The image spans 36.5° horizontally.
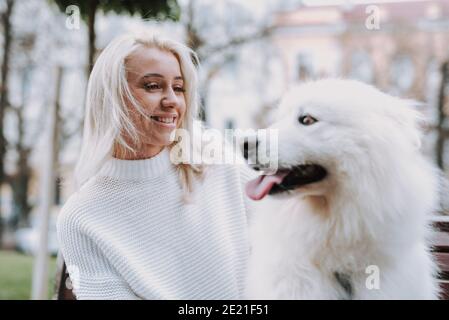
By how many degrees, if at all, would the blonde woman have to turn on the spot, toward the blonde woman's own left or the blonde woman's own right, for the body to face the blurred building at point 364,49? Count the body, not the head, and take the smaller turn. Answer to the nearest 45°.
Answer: approximately 90° to the blonde woman's own left

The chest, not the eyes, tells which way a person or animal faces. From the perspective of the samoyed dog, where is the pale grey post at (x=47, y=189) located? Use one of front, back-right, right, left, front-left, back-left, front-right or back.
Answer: right

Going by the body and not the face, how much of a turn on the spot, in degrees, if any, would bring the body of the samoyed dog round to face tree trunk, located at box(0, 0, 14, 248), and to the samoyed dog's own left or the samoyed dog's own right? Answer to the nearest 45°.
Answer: approximately 90° to the samoyed dog's own right

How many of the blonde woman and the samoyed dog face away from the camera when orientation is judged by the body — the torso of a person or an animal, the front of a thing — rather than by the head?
0

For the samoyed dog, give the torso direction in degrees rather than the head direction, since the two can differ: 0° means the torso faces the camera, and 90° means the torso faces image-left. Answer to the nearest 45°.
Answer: approximately 45°

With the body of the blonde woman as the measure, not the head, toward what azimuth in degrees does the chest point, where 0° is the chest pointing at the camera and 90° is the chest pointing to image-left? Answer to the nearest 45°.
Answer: approximately 315°

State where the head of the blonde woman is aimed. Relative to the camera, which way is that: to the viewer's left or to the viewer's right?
to the viewer's right

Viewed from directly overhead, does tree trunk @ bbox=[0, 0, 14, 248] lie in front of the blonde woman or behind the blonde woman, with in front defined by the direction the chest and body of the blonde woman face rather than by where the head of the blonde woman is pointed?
behind
